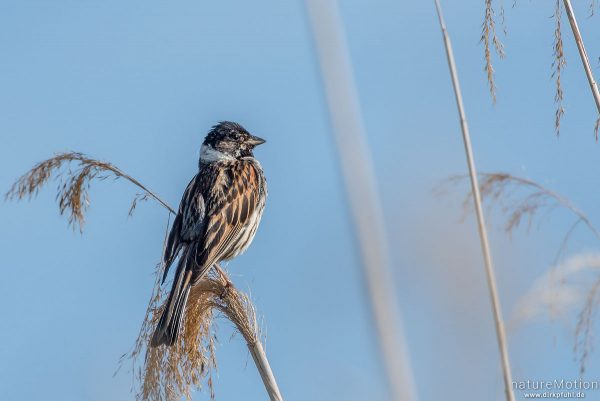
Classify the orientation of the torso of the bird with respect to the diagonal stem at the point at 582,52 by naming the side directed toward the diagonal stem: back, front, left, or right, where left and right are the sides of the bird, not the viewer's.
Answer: right

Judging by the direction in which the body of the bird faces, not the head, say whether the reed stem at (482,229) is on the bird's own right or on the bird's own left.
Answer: on the bird's own right

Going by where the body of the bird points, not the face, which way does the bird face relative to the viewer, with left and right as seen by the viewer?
facing away from the viewer and to the right of the viewer
